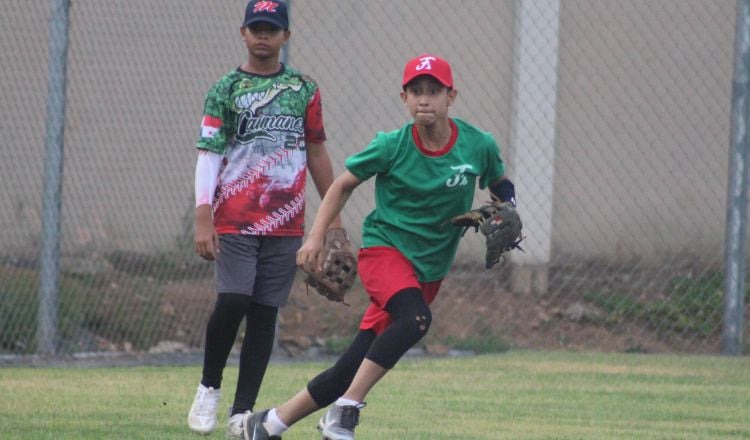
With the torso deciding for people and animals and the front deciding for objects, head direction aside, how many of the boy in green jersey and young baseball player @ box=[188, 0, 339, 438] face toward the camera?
2

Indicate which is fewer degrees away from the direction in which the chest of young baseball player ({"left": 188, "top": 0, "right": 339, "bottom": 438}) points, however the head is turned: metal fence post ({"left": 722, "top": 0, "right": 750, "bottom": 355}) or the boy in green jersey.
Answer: the boy in green jersey

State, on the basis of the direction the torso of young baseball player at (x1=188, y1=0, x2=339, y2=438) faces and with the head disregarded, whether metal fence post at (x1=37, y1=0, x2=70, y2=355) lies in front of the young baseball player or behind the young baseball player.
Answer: behind

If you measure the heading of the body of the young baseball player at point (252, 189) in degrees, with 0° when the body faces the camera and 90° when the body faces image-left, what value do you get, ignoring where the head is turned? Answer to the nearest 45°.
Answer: approximately 0°

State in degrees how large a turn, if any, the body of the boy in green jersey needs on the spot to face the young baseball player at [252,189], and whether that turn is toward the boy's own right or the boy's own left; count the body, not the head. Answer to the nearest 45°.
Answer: approximately 135° to the boy's own right

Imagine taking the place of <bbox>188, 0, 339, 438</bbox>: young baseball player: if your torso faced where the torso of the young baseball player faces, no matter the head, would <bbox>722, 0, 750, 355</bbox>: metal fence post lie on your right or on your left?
on your left
